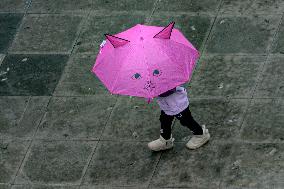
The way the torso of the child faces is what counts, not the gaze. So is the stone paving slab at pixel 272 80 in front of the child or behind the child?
behind

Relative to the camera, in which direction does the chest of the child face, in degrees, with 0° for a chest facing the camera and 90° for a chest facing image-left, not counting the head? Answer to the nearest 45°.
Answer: approximately 90°

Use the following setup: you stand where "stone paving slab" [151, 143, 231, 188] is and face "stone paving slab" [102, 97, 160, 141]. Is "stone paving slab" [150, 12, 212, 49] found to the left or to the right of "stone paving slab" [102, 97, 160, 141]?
right

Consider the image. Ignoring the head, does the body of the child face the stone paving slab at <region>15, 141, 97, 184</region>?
yes

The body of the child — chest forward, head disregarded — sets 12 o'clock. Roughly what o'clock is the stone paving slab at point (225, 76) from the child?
The stone paving slab is roughly at 4 o'clock from the child.

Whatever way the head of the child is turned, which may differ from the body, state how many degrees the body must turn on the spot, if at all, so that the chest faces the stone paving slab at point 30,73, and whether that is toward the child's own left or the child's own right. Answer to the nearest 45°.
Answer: approximately 45° to the child's own right

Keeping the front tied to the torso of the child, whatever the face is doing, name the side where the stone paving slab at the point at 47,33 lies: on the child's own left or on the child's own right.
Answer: on the child's own right

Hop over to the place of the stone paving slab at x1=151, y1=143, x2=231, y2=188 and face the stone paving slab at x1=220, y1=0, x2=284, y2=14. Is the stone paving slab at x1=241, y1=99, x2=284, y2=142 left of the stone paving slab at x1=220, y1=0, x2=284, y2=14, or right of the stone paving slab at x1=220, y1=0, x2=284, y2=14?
right
